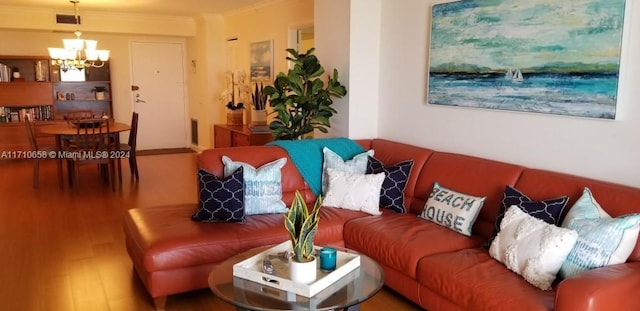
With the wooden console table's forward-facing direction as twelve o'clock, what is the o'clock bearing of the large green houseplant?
The large green houseplant is roughly at 10 o'clock from the wooden console table.

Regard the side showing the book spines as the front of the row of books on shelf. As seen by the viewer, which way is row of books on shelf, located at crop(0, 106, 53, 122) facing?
toward the camera

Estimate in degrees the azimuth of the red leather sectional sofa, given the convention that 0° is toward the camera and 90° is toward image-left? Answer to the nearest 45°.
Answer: approximately 45°

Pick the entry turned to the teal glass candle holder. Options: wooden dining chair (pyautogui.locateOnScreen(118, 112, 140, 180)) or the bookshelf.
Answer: the bookshelf

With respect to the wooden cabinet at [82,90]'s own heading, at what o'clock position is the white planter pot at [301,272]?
The white planter pot is roughly at 12 o'clock from the wooden cabinet.

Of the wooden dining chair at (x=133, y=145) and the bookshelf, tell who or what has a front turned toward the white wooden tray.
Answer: the bookshelf

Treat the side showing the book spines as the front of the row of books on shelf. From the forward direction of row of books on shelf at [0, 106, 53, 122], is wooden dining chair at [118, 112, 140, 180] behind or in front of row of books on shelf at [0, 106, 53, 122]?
in front

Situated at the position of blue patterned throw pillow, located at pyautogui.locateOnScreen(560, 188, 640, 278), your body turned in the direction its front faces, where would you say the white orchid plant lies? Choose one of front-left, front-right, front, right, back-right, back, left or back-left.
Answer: right

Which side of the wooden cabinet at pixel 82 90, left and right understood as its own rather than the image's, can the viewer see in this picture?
front

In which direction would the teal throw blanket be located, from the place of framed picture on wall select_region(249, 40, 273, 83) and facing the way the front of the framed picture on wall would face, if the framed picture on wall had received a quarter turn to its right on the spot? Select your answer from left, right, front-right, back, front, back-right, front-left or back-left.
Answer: back-left

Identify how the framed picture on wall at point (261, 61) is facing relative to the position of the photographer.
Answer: facing the viewer and to the left of the viewer

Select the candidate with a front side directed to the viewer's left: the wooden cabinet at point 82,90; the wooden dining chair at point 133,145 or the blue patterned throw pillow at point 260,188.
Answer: the wooden dining chair

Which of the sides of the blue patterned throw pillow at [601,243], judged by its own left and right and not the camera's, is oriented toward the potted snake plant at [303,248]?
front

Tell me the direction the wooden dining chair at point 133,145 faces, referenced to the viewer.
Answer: facing to the left of the viewer

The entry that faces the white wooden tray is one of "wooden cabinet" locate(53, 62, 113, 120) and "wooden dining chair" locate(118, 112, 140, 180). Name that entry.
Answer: the wooden cabinet

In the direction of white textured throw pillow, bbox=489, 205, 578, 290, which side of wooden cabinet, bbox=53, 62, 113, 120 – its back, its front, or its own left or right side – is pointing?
front

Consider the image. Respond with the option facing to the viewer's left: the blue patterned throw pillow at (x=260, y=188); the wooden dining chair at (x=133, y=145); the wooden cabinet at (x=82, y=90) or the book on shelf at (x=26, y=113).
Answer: the wooden dining chair

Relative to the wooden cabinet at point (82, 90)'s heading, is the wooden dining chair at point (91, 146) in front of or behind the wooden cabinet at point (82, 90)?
in front
